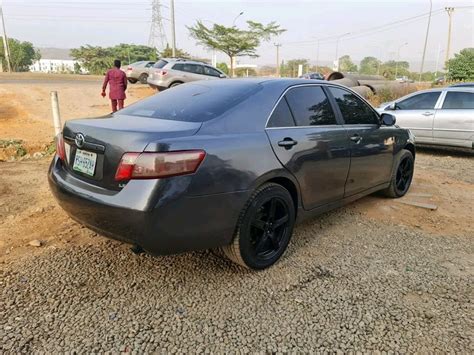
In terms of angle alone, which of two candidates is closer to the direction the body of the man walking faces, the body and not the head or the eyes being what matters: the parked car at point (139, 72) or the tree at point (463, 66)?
the parked car

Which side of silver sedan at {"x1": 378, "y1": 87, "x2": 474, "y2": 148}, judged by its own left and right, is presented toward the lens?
left

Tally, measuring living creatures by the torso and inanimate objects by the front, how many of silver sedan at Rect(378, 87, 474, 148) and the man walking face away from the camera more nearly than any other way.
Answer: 1

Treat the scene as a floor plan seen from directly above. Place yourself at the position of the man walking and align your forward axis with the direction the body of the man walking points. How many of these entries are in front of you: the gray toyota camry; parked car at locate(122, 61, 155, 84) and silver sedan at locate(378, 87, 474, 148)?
1

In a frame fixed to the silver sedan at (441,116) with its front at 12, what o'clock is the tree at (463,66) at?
The tree is roughly at 3 o'clock from the silver sedan.

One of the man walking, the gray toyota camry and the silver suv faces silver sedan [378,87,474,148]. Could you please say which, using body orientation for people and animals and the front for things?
the gray toyota camry

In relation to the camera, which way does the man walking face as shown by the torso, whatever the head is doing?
away from the camera

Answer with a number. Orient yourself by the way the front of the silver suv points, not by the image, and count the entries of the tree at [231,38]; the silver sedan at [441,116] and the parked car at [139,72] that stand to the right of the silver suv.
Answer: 1

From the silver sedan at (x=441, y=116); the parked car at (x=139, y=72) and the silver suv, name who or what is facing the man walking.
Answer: the silver sedan

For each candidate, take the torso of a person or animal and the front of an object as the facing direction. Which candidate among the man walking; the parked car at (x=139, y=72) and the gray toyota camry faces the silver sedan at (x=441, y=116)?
the gray toyota camry

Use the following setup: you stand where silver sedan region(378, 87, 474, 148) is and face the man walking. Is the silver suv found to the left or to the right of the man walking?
right
